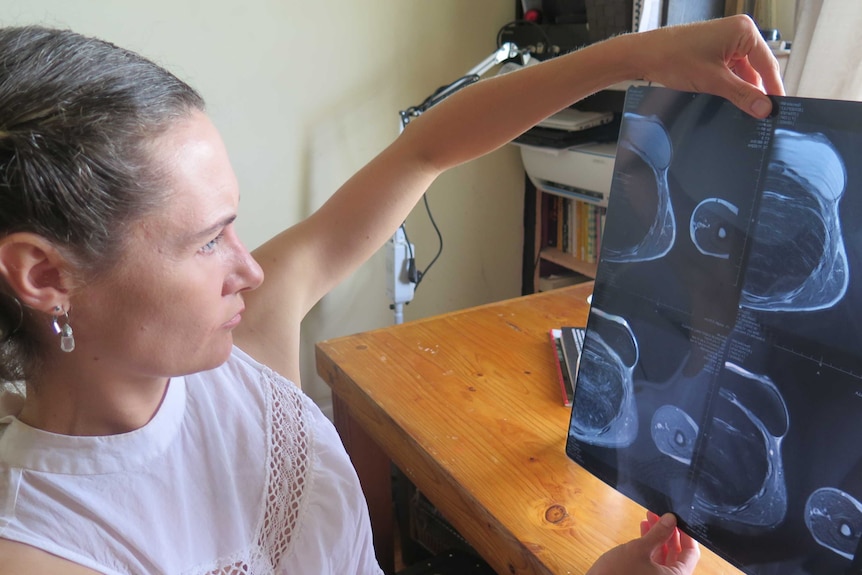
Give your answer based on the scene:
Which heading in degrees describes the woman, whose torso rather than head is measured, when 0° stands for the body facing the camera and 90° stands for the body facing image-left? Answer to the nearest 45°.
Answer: approximately 315°

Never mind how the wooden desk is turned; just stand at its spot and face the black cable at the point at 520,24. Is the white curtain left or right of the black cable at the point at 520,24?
right

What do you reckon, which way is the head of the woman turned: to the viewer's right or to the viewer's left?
to the viewer's right

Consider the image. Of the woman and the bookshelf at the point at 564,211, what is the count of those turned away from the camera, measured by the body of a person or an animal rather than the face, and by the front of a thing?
0

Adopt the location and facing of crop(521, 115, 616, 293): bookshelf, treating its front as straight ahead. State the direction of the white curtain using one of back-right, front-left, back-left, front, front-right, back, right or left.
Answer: left

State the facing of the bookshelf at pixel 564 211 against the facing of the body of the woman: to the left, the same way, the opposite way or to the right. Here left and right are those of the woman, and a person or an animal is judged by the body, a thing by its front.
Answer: to the right
